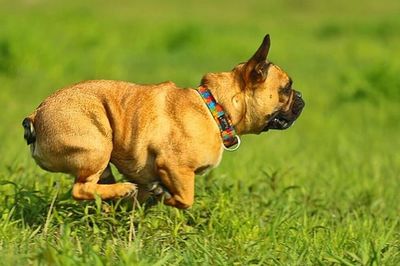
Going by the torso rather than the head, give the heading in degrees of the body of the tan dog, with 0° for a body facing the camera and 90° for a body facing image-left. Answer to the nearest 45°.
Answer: approximately 270°
